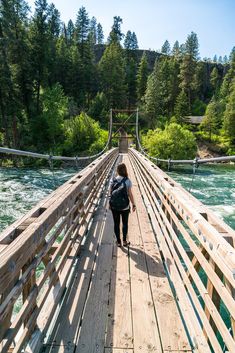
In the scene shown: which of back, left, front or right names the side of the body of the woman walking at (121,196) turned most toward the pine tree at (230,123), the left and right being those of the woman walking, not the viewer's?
front

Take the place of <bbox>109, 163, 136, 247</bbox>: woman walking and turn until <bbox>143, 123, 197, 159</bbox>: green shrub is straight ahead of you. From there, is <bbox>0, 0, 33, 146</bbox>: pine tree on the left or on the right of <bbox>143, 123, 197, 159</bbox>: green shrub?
left

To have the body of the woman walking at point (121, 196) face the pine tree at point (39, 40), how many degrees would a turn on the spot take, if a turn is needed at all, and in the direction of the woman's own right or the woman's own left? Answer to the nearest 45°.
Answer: approximately 45° to the woman's own left

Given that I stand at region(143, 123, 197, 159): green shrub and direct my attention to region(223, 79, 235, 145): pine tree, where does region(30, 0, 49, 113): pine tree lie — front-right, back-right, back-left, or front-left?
back-left

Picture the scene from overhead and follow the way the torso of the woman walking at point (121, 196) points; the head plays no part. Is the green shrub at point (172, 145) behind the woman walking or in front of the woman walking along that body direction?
in front

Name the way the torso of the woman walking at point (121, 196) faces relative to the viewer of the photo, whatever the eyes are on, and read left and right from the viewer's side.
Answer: facing away from the viewer and to the right of the viewer

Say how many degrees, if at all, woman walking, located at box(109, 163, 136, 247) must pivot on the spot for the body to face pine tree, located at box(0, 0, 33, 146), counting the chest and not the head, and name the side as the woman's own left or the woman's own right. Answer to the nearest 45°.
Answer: approximately 90° to the woman's own left
